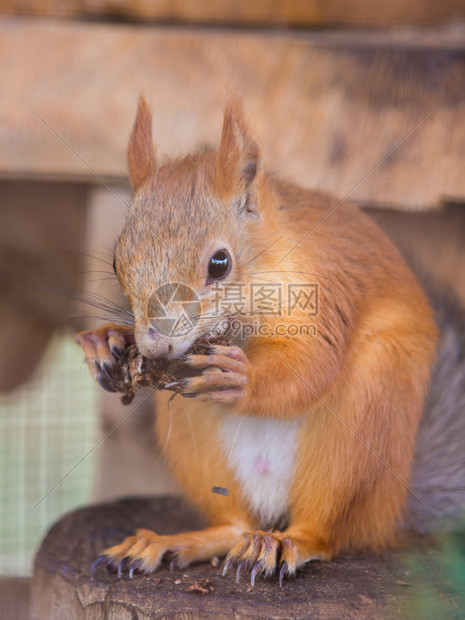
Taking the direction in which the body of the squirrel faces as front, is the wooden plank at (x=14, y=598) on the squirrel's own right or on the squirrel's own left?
on the squirrel's own right

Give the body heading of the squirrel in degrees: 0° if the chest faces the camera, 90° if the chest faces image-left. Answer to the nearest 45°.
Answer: approximately 45°
